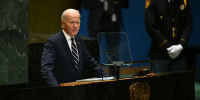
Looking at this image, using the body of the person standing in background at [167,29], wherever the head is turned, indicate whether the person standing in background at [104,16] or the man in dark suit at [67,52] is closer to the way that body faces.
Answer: the man in dark suit

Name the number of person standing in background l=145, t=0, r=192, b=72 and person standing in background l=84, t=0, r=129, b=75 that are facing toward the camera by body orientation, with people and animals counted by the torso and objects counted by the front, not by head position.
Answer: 2

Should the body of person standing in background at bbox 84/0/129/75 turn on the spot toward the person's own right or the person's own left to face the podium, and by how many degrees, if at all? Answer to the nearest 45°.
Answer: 0° — they already face it

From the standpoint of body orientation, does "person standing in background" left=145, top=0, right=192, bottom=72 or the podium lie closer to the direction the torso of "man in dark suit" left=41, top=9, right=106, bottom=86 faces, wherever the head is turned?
the podium

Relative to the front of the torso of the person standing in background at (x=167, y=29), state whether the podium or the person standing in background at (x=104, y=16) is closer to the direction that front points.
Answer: the podium

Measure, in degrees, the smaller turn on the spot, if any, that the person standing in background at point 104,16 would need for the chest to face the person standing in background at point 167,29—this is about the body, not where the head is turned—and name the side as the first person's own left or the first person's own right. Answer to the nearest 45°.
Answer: approximately 45° to the first person's own left

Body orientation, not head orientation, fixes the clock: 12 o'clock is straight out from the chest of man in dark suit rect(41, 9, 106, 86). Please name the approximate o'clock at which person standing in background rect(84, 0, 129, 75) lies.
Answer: The person standing in background is roughly at 8 o'clock from the man in dark suit.

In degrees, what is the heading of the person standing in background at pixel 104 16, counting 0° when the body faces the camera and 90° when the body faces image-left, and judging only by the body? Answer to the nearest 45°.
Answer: approximately 0°

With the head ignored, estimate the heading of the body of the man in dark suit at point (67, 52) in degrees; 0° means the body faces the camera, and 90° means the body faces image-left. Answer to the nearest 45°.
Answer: approximately 315°

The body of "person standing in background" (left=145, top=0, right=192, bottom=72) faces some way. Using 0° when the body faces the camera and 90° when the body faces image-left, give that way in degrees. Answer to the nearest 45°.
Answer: approximately 0°
